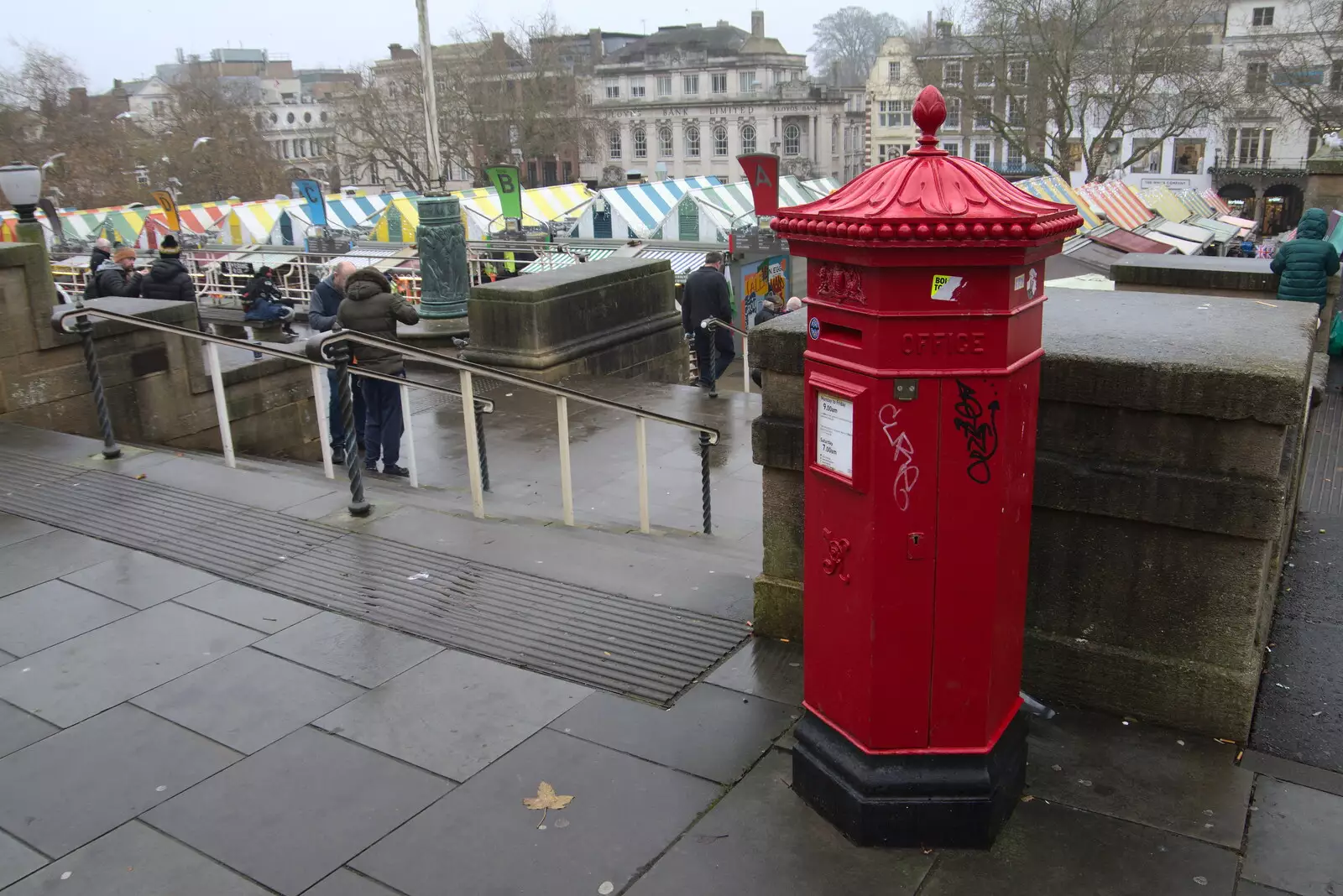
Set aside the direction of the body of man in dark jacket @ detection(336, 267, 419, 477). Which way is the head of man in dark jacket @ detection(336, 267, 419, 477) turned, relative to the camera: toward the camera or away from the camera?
away from the camera

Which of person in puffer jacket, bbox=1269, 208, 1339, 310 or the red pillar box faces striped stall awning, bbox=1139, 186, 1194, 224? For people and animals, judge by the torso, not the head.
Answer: the person in puffer jacket

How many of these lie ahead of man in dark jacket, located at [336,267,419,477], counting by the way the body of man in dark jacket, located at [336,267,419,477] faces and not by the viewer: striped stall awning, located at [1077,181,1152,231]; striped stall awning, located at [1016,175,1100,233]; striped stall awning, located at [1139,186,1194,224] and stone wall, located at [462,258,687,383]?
4

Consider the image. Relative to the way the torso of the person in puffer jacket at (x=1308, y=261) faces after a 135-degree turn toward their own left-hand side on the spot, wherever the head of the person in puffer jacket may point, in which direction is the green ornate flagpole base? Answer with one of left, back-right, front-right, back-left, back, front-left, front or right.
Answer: front-right

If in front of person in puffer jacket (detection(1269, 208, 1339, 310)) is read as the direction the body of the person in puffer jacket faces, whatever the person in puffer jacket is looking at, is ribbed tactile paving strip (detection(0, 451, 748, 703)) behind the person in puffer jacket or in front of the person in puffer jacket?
behind

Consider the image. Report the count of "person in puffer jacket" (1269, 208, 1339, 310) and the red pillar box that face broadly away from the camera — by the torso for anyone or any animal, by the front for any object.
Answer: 1

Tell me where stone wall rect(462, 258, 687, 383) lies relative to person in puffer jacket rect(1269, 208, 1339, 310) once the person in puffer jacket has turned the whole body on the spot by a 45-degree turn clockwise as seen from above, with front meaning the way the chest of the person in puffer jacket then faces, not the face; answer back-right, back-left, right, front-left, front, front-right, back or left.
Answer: back-left

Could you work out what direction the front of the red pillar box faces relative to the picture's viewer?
facing the viewer and to the left of the viewer

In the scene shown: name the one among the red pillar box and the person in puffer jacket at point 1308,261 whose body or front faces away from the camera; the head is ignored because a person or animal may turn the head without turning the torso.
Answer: the person in puffer jacket

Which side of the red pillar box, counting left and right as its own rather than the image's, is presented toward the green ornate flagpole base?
right

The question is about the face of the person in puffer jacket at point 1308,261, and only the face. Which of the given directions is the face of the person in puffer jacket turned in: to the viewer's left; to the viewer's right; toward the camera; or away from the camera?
away from the camera

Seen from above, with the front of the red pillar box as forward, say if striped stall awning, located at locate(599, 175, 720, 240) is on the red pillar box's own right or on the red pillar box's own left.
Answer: on the red pillar box's own right

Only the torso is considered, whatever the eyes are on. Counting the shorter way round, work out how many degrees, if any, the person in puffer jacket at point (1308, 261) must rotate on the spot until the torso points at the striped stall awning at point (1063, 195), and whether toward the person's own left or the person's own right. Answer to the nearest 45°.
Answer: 0° — they already face it

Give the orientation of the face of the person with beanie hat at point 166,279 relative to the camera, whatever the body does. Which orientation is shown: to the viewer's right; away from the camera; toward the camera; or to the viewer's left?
away from the camera

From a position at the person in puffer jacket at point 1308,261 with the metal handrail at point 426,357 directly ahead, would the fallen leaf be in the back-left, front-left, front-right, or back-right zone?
front-left

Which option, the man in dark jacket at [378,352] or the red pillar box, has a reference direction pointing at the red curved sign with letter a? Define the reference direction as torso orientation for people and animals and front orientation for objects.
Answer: the man in dark jacket

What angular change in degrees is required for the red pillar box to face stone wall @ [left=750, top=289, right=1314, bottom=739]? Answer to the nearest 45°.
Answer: approximately 180°

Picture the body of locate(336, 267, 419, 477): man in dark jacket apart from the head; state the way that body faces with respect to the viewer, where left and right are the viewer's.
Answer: facing away from the viewer and to the right of the viewer

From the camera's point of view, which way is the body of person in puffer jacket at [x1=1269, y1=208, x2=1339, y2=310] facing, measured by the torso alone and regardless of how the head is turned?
away from the camera

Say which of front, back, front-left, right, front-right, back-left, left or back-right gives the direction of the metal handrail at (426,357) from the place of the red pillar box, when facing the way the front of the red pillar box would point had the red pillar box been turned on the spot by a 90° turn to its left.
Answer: back
